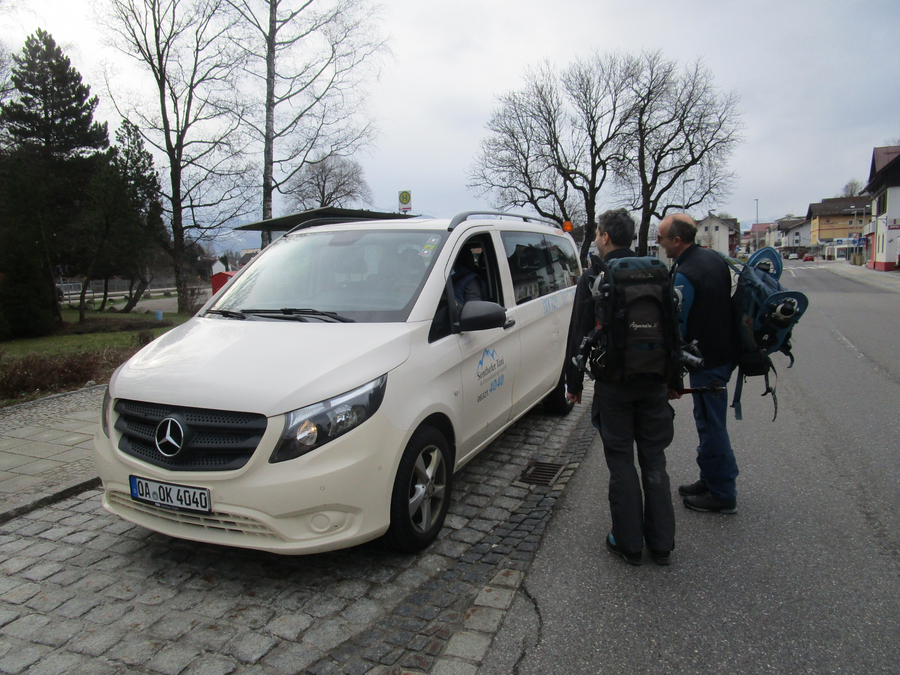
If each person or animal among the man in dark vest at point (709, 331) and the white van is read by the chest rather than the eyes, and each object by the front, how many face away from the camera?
0

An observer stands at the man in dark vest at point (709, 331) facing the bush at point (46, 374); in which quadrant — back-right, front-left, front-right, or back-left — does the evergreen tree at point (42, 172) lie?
front-right

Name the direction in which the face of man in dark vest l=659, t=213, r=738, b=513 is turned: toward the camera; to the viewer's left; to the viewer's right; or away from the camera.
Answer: to the viewer's left

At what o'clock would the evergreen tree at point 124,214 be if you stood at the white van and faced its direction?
The evergreen tree is roughly at 4 o'clock from the white van.

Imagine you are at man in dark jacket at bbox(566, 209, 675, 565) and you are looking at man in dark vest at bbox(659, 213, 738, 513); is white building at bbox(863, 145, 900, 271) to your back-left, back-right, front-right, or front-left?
front-left

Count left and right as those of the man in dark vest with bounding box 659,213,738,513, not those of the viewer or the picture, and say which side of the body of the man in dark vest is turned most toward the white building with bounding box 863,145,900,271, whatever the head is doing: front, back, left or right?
right

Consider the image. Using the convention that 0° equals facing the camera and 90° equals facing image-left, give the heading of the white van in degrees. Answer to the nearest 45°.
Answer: approximately 45°

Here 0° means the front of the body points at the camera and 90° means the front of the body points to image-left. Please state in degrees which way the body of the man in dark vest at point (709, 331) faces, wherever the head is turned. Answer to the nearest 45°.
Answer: approximately 90°

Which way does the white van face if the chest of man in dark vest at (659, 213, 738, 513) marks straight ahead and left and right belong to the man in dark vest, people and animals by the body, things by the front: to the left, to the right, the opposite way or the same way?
to the left

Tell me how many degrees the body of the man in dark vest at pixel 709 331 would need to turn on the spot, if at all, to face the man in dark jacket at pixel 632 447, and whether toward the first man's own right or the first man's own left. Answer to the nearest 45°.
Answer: approximately 45° to the first man's own left

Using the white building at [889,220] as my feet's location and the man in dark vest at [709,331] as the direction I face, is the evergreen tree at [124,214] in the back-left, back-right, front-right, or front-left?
front-right

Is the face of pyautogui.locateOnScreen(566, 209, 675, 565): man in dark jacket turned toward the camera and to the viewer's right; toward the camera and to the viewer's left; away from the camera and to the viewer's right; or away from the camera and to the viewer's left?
away from the camera and to the viewer's left

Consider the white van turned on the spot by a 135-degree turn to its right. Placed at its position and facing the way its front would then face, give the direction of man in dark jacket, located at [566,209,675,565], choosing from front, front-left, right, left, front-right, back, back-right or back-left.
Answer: right

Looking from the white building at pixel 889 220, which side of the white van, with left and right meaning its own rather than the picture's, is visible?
back
